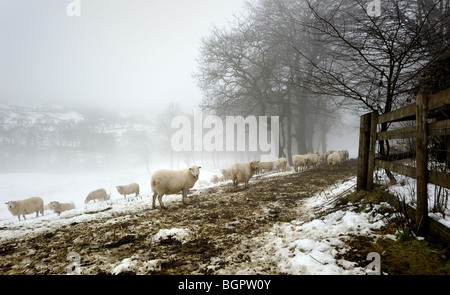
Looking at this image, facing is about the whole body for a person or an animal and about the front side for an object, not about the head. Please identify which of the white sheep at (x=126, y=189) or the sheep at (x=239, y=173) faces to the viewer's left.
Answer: the white sheep

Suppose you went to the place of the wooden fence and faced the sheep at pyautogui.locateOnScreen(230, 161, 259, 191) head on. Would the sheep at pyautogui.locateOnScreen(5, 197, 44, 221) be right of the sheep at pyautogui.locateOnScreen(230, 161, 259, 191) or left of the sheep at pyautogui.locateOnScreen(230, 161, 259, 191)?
left

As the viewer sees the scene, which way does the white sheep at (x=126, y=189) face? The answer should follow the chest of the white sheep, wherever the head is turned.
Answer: to the viewer's left
